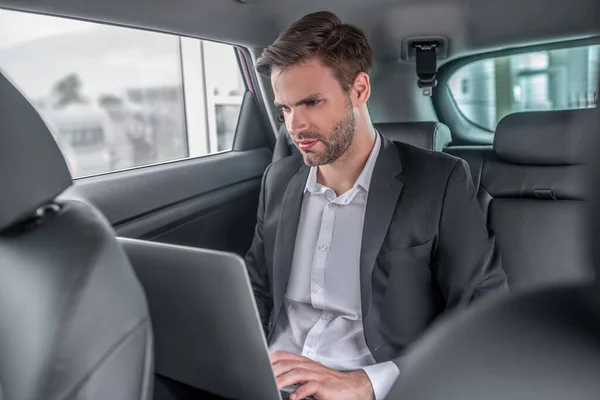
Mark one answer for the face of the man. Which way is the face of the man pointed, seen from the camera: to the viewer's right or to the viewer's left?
to the viewer's left

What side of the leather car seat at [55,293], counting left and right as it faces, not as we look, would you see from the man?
back

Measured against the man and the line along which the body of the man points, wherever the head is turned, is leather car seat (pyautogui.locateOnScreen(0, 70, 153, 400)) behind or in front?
in front

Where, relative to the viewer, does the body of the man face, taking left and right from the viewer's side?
facing the viewer and to the left of the viewer

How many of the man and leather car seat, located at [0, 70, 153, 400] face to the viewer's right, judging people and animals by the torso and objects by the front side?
0
